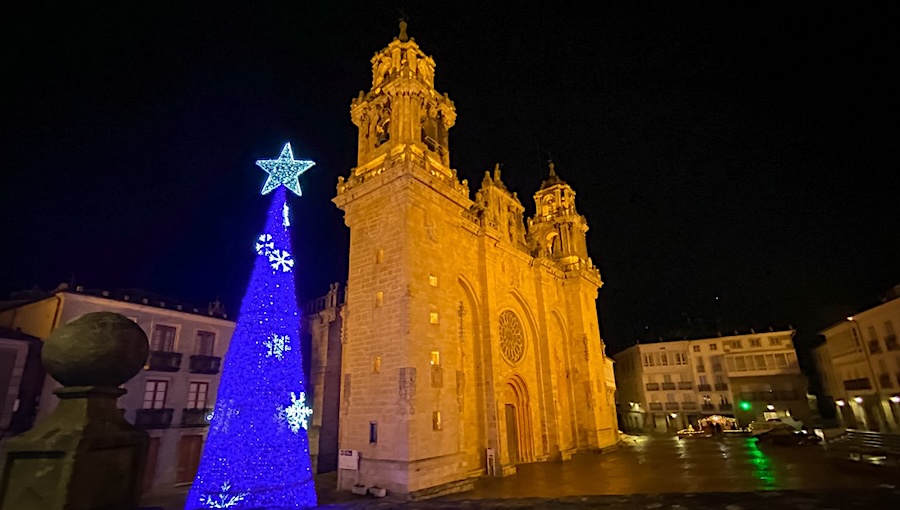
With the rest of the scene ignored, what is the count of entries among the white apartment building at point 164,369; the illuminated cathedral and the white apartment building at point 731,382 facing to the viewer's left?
0

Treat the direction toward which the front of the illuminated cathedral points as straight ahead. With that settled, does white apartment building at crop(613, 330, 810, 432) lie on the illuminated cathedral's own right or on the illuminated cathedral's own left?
on the illuminated cathedral's own left

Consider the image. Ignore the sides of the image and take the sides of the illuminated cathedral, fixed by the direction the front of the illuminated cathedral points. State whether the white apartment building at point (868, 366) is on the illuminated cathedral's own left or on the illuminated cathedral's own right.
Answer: on the illuminated cathedral's own left

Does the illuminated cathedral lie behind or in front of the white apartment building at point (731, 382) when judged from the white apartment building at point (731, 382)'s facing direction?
in front

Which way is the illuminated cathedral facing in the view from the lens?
facing the viewer and to the right of the viewer

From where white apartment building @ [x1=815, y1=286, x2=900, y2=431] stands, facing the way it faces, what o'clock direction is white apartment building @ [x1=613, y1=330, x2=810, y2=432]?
white apartment building @ [x1=613, y1=330, x2=810, y2=432] is roughly at 3 o'clock from white apartment building @ [x1=815, y1=286, x2=900, y2=431].

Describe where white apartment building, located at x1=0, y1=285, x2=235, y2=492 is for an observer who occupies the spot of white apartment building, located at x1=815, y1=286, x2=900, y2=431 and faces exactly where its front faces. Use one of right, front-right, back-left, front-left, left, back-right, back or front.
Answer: front

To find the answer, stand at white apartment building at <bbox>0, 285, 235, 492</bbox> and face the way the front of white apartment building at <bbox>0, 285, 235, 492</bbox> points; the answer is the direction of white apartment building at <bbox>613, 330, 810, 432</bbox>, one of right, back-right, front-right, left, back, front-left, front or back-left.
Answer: front-left

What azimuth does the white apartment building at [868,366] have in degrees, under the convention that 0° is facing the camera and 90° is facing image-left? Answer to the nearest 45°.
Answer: approximately 45°

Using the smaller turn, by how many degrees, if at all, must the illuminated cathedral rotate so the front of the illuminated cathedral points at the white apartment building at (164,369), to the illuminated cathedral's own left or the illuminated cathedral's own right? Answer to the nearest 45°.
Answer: approximately 135° to the illuminated cathedral's own right

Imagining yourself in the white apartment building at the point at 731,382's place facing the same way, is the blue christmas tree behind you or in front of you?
in front

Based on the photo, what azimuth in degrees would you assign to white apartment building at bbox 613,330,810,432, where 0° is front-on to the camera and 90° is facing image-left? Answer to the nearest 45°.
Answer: approximately 0°

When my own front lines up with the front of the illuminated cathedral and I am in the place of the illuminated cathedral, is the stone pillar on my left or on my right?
on my right
